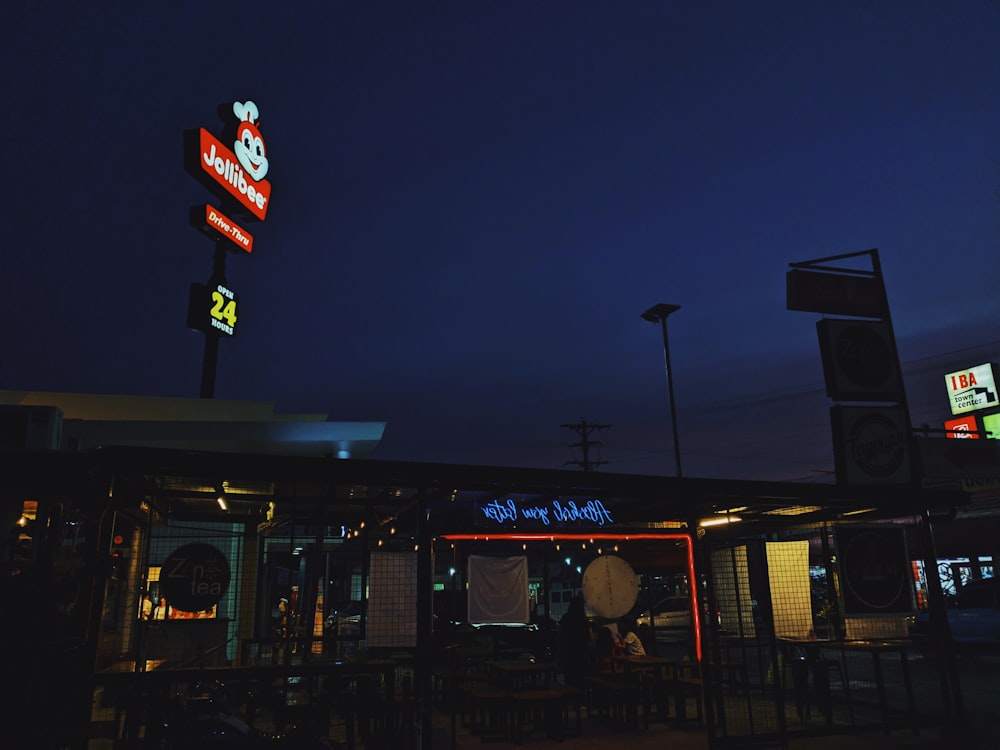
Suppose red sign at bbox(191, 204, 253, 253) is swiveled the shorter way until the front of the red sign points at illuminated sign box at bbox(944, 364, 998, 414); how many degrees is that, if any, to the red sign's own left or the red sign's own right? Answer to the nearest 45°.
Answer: approximately 45° to the red sign's own left

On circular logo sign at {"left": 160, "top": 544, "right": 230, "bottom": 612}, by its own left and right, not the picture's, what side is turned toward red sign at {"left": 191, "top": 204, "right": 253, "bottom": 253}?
back

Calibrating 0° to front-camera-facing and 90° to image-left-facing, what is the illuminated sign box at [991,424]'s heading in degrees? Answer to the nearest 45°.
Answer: approximately 0°

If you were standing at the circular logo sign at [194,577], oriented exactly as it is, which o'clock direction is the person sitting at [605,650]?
The person sitting is roughly at 8 o'clock from the circular logo sign.

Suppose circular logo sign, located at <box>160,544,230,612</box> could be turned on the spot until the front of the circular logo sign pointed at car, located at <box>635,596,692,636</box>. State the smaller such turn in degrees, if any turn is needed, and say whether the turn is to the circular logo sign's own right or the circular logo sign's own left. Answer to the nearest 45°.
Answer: approximately 135° to the circular logo sign's own left

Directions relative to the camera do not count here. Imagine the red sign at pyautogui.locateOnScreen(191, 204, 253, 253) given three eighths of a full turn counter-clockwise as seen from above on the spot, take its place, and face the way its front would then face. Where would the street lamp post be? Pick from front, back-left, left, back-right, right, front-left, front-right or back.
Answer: right

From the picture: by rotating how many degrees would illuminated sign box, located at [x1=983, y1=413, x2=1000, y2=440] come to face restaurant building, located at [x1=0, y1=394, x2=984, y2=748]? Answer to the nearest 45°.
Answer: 0° — it already faces it

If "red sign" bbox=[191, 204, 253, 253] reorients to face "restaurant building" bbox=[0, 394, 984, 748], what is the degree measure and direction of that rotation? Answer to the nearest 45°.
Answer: approximately 45° to its right

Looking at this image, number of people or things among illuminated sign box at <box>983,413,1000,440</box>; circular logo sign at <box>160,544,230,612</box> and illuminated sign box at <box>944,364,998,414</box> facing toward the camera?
3
